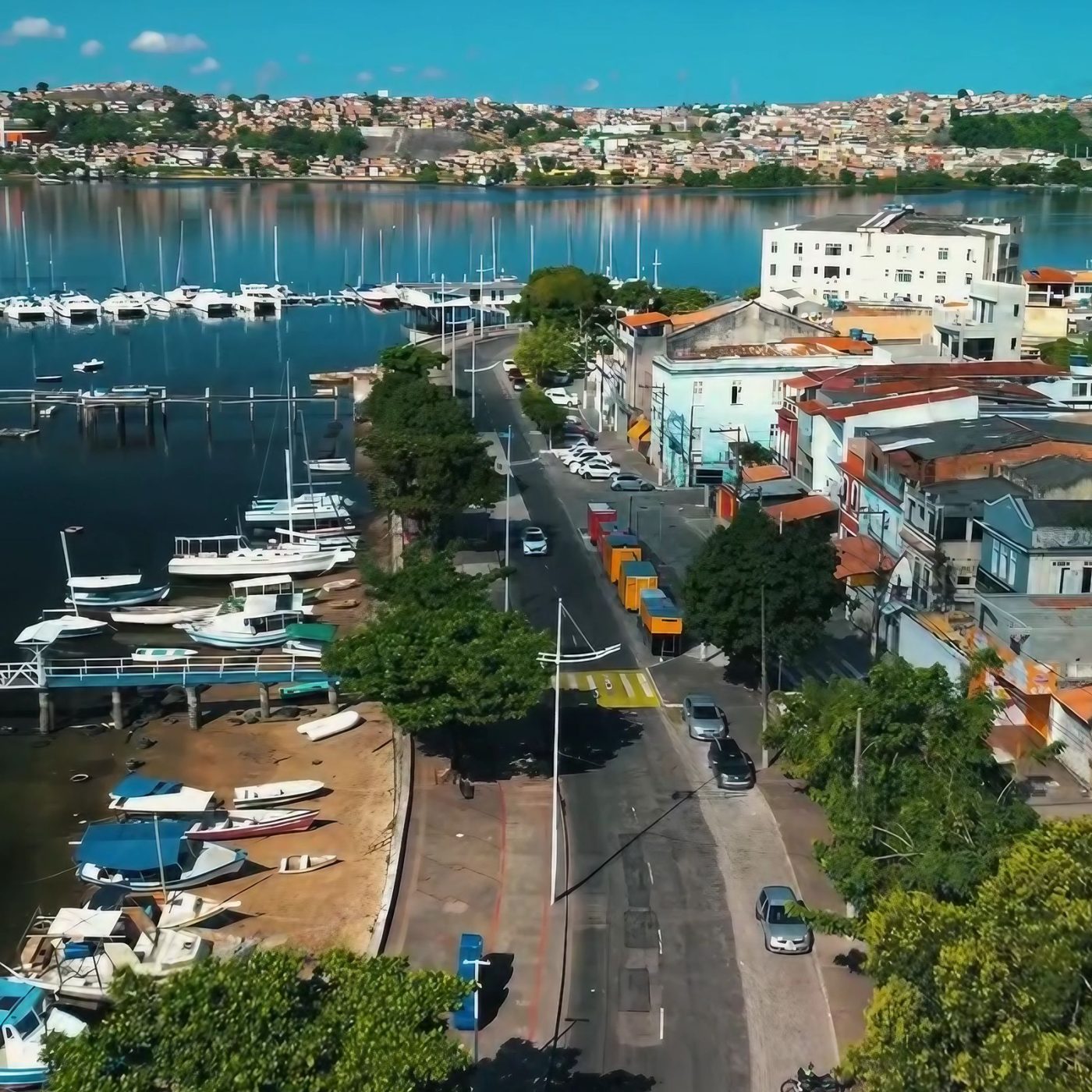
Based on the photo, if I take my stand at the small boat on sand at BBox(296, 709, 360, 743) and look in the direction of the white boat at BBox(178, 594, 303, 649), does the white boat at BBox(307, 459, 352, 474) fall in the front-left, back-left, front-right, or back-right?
front-right

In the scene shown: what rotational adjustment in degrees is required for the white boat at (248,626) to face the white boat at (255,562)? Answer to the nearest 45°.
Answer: approximately 90° to its right

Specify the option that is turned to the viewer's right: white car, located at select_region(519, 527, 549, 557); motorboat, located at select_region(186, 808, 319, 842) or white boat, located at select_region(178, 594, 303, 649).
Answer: the motorboat

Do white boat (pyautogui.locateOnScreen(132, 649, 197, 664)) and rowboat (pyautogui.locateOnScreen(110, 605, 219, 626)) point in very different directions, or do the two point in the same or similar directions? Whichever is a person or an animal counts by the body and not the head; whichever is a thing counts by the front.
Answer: same or similar directions

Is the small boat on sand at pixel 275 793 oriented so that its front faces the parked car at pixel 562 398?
no

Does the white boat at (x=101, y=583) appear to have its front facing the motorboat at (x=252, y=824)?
no

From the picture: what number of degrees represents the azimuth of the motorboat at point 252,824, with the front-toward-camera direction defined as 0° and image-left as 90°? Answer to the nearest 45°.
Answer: approximately 270°

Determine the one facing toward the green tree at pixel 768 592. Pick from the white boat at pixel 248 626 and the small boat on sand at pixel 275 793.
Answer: the small boat on sand

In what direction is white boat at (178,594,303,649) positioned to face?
to the viewer's left

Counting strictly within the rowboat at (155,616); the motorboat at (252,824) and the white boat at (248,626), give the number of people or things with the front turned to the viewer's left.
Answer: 1

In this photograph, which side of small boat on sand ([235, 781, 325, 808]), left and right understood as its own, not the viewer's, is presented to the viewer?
right
